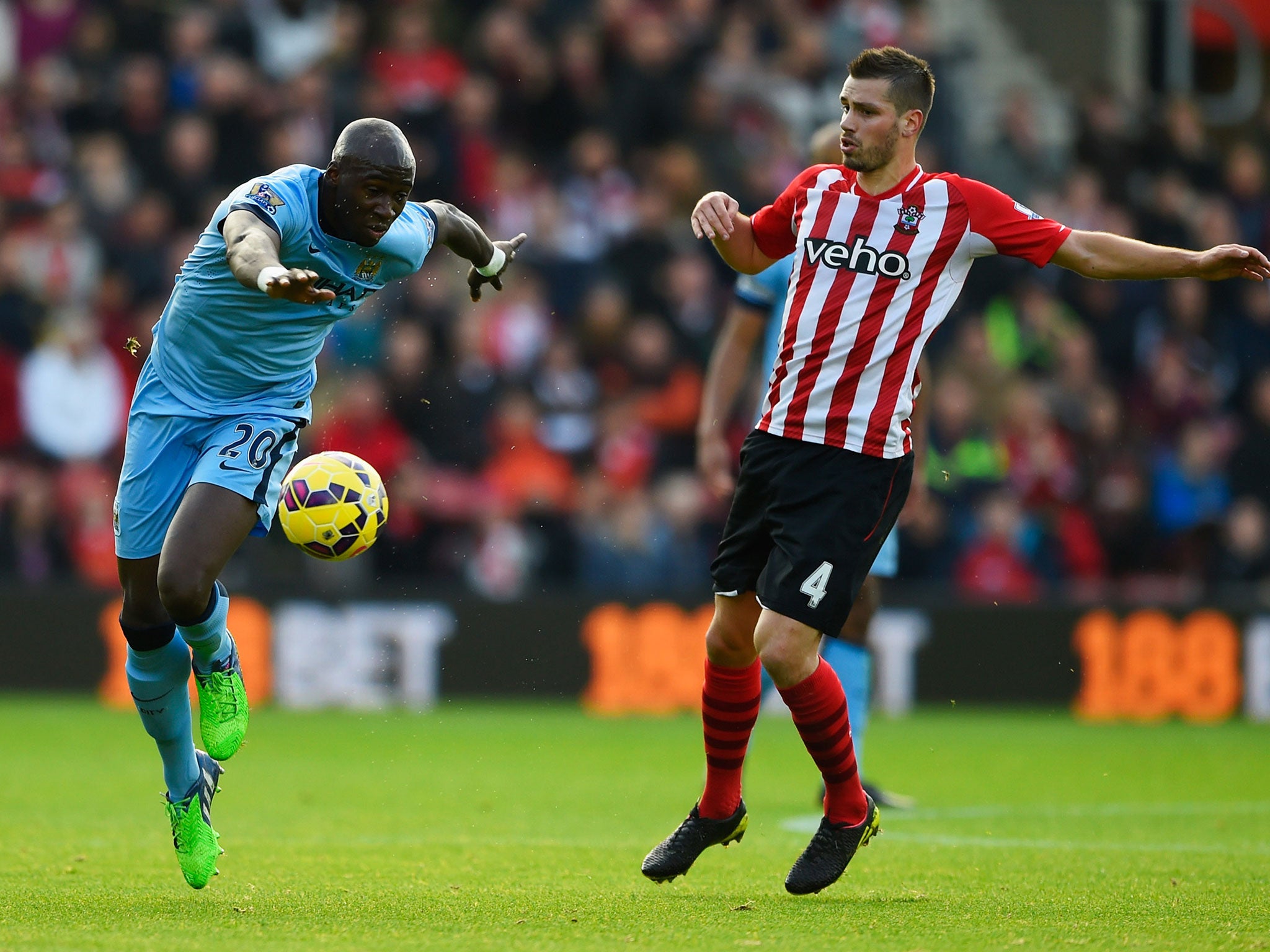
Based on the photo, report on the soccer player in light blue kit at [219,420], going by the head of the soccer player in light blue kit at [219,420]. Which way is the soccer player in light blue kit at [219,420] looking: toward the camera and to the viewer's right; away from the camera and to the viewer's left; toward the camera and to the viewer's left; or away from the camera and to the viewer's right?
toward the camera and to the viewer's right

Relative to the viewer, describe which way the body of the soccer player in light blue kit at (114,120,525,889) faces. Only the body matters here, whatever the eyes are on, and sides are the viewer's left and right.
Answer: facing the viewer and to the right of the viewer

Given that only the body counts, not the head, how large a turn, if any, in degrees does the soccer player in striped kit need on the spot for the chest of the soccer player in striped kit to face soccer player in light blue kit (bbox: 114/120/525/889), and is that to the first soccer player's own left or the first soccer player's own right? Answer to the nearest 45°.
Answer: approximately 45° to the first soccer player's own right

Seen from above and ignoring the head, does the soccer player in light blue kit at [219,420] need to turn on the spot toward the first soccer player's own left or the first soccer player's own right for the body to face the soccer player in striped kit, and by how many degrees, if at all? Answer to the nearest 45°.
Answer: approximately 45° to the first soccer player's own left

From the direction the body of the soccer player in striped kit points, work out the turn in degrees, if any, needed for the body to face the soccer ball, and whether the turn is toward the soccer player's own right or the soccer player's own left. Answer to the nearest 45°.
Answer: approximately 45° to the soccer player's own right

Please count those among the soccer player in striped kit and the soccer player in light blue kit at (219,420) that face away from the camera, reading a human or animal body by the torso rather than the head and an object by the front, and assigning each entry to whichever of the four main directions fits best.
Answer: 0

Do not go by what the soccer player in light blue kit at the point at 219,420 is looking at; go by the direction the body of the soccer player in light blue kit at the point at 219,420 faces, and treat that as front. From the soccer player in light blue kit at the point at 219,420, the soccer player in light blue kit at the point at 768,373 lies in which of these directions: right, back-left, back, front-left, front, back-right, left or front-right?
left
